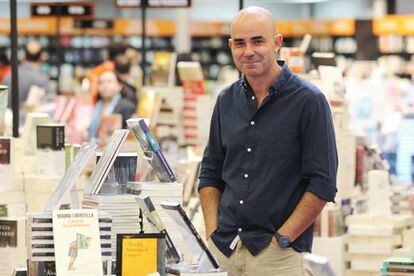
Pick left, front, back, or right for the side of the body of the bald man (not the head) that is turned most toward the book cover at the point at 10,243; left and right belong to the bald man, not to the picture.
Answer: right

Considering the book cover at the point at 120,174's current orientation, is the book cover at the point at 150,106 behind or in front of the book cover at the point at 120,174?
behind

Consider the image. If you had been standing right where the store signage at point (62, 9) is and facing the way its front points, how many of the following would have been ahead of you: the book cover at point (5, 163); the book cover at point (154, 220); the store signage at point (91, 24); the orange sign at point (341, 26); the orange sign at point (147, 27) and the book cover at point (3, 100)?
3

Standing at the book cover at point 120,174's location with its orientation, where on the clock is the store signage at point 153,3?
The store signage is roughly at 6 o'clock from the book cover.
